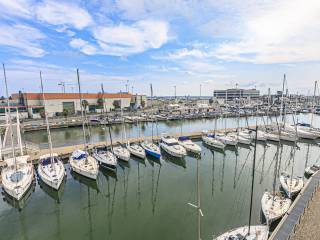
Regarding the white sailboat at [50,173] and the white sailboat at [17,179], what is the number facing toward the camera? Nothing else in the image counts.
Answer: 2

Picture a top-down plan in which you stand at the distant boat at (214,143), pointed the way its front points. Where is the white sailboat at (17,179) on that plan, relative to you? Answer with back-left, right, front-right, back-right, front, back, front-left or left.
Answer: right

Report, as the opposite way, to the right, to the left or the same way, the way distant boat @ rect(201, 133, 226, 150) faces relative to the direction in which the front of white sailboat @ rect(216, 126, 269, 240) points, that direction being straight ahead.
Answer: to the left

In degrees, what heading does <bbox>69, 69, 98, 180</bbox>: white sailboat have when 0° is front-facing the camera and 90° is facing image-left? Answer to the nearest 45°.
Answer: approximately 315°

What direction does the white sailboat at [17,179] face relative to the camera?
toward the camera

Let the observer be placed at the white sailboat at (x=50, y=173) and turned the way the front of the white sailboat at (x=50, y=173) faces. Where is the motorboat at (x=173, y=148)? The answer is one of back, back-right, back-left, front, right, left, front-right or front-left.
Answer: left

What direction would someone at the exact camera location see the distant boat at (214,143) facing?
facing the viewer and to the right of the viewer

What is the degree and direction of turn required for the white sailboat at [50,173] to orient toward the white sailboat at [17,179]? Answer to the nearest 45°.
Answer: approximately 90° to its right

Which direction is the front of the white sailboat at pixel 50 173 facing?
toward the camera

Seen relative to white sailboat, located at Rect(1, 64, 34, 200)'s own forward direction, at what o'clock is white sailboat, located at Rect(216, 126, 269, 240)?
white sailboat, located at Rect(216, 126, 269, 240) is roughly at 11 o'clock from white sailboat, located at Rect(1, 64, 34, 200).

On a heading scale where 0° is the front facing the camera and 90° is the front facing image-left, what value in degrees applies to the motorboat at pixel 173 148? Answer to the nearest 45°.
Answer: approximately 315°

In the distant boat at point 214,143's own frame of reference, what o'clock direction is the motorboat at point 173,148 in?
The motorboat is roughly at 3 o'clock from the distant boat.
